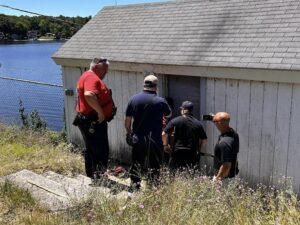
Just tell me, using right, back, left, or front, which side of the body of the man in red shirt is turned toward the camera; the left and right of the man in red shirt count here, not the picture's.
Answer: right

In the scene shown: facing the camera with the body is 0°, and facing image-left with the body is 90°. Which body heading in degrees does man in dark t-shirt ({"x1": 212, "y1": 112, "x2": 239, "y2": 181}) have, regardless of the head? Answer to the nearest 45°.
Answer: approximately 90°

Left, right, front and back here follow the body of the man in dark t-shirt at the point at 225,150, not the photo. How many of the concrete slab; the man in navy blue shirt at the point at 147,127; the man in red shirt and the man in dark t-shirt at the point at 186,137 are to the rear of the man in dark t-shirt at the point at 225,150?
0

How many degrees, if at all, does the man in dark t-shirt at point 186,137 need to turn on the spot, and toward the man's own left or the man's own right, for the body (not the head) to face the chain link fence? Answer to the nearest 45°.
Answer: approximately 45° to the man's own left

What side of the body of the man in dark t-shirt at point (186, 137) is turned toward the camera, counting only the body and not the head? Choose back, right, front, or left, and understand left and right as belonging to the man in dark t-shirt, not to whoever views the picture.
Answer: back

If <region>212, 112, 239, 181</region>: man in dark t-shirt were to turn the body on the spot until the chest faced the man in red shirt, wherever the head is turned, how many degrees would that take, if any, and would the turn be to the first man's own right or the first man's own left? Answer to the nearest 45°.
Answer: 0° — they already face them

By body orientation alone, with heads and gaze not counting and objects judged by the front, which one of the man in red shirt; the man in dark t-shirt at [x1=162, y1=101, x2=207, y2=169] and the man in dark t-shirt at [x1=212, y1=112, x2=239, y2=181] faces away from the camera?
the man in dark t-shirt at [x1=162, y1=101, x2=207, y2=169]

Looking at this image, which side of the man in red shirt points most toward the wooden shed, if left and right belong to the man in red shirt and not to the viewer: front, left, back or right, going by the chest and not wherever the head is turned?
front

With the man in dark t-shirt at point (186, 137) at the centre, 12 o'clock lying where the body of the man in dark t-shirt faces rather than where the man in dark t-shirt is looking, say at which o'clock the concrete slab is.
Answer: The concrete slab is roughly at 8 o'clock from the man in dark t-shirt.

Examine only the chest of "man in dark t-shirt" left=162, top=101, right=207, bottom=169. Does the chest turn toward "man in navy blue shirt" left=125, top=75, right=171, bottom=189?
no

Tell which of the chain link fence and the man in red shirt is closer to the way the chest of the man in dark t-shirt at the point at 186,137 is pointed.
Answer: the chain link fence

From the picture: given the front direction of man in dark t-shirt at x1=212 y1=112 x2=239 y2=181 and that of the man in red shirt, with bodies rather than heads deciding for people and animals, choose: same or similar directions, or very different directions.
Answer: very different directions

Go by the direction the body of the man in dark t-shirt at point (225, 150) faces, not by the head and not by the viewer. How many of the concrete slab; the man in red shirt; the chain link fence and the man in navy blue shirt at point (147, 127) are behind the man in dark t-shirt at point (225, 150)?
0

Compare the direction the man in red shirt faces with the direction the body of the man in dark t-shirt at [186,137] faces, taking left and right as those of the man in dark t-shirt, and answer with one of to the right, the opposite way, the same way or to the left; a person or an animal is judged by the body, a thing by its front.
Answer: to the right
